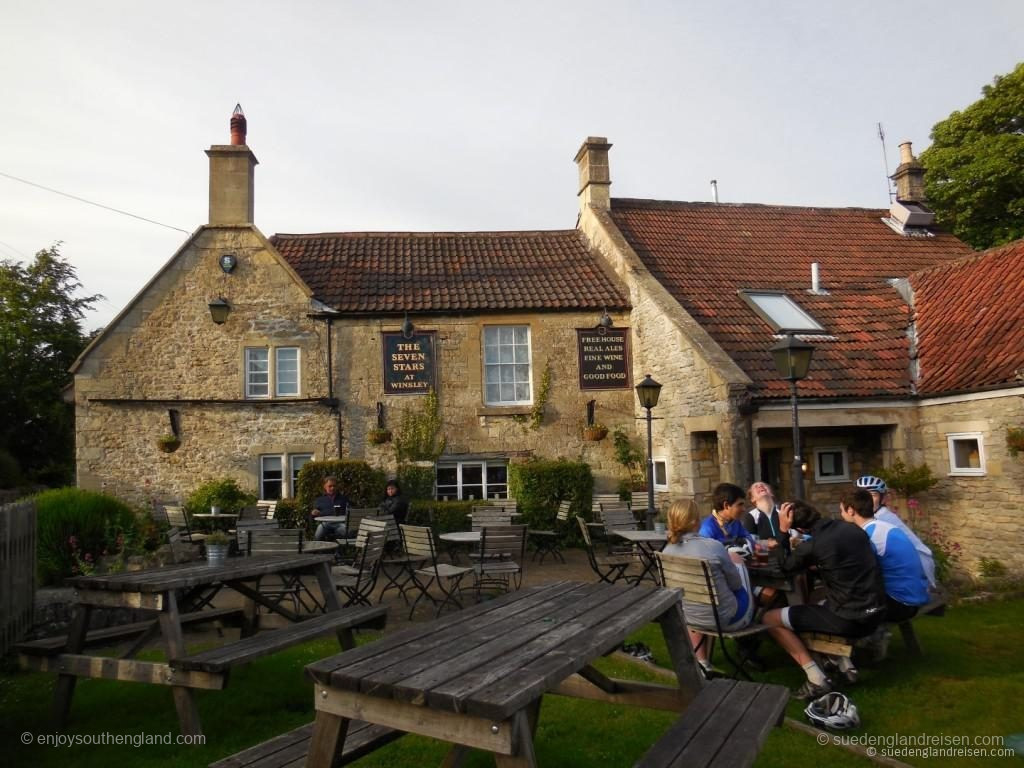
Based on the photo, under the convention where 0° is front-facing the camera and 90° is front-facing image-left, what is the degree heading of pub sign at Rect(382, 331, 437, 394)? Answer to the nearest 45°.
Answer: approximately 0°

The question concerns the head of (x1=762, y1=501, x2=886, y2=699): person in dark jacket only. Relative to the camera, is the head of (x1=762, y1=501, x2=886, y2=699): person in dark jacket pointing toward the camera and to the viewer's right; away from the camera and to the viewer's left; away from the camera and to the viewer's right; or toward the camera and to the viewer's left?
away from the camera and to the viewer's left

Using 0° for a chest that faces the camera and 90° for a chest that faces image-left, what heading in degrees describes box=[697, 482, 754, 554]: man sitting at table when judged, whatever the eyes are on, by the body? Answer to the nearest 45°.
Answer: approximately 315°

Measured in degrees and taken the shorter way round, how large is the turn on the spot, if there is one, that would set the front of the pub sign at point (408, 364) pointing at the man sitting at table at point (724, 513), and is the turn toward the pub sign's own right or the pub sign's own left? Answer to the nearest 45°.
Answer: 0° — it already faces them

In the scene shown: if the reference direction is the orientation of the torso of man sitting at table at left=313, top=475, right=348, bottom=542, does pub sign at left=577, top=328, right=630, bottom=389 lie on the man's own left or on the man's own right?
on the man's own left

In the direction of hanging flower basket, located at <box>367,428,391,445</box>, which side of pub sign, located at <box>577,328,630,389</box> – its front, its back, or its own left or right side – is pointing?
right

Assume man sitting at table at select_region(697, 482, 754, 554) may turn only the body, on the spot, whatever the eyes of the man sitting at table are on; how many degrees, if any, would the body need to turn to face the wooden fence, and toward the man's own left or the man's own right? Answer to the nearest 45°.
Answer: approximately 135° to the man's own right

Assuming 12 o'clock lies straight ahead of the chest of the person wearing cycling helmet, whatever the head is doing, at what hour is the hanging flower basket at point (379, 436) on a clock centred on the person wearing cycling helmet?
The hanging flower basket is roughly at 1 o'clock from the person wearing cycling helmet.

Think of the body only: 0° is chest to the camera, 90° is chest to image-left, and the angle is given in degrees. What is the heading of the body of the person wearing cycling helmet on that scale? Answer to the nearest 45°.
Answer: approximately 90°
